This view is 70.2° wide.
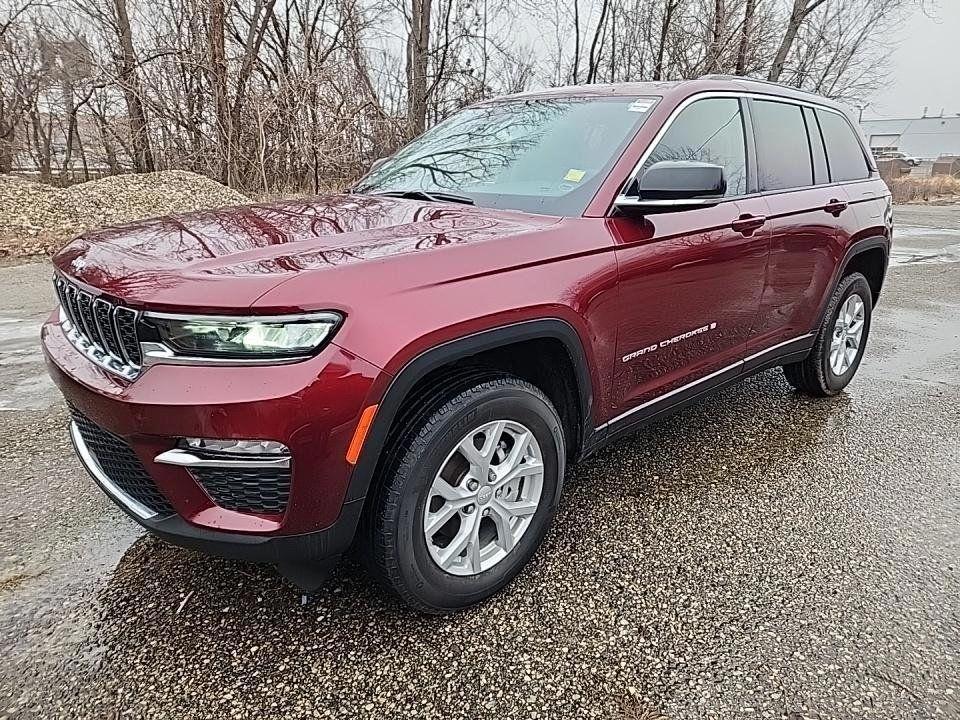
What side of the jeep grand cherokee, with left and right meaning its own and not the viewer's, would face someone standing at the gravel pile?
right

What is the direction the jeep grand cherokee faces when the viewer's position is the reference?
facing the viewer and to the left of the viewer
